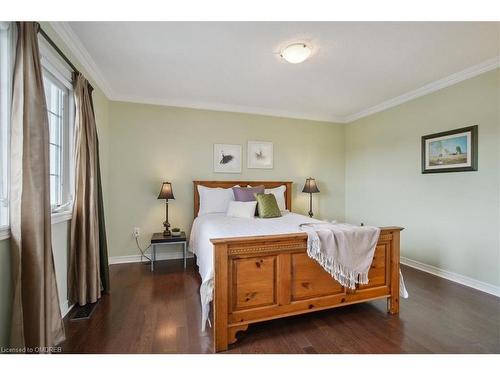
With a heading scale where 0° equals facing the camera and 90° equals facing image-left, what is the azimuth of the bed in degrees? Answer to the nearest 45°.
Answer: approximately 315°

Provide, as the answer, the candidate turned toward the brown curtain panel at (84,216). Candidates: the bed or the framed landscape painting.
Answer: the framed landscape painting

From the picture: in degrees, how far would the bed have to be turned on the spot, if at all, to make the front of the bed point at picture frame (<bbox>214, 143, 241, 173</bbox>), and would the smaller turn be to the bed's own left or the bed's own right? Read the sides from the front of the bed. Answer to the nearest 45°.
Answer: approximately 180°

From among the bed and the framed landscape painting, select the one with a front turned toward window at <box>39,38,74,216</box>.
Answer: the framed landscape painting

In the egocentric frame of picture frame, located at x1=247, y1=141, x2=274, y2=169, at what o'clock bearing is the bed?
The bed is roughly at 12 o'clock from the picture frame.

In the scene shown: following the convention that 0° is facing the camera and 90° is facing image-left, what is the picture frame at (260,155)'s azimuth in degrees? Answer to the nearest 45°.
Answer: approximately 0°

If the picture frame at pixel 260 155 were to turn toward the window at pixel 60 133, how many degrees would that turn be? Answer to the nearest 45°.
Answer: approximately 45° to its right

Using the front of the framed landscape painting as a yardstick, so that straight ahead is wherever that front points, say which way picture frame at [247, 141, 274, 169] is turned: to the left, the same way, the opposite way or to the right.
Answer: to the left

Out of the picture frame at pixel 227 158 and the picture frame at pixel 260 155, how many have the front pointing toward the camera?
2

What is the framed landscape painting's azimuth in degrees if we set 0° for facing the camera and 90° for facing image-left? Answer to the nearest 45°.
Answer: approximately 45°

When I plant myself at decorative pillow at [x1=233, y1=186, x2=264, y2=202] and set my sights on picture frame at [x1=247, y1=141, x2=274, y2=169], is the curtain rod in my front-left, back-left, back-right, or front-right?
back-left

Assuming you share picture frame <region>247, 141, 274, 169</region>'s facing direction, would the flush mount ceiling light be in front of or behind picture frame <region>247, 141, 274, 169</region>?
in front

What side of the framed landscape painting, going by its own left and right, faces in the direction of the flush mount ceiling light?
front
